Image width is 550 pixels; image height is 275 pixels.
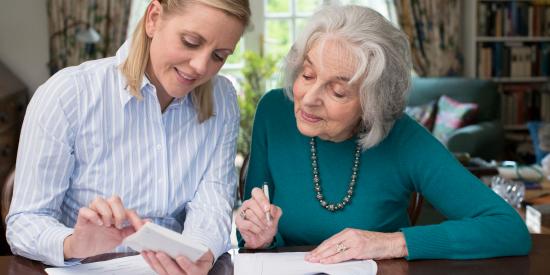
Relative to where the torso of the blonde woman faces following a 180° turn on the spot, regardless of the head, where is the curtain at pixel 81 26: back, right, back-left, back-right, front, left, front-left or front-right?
front-right

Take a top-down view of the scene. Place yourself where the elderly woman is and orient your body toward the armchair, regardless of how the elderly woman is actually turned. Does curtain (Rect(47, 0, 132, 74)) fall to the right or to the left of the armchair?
left

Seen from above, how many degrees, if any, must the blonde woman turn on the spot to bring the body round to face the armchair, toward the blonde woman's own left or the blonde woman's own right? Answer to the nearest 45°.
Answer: approximately 90° to the blonde woman's own left

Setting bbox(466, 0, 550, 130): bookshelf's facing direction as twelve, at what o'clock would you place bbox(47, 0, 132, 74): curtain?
The curtain is roughly at 2 o'clock from the bookshelf.

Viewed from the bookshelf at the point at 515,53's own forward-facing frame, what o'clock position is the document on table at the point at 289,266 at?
The document on table is roughly at 12 o'clock from the bookshelf.
